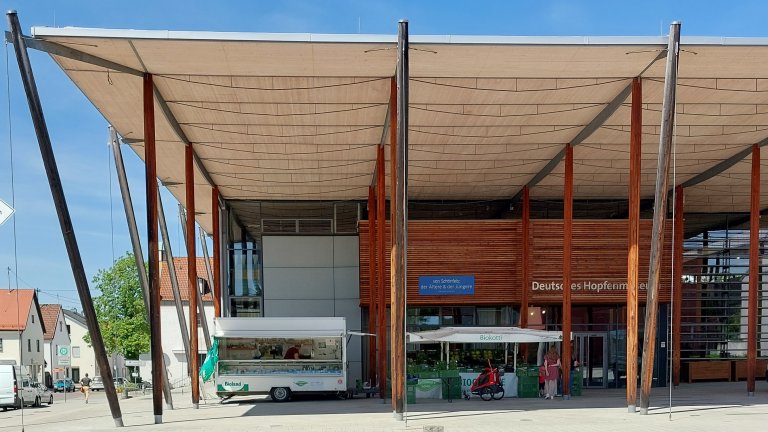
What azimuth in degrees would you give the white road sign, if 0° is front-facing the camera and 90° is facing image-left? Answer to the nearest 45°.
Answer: approximately 0°

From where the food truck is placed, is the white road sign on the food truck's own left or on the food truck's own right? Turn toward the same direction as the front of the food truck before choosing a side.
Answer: on the food truck's own right
